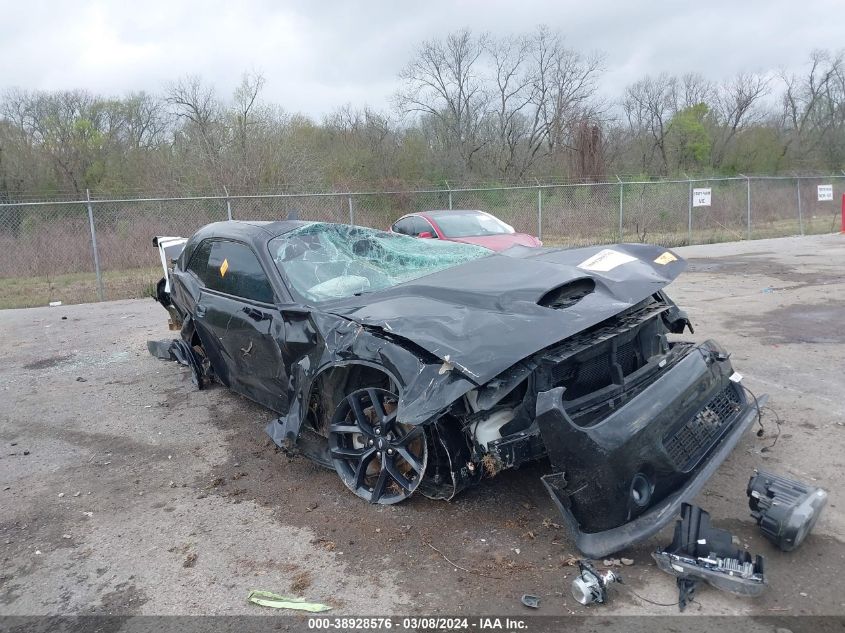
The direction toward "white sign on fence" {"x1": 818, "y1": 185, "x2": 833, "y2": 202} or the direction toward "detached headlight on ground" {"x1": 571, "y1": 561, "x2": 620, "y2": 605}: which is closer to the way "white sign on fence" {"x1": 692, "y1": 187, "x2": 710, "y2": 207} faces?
the detached headlight on ground

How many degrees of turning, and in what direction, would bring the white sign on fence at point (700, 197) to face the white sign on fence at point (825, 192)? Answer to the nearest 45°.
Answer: approximately 135° to its left

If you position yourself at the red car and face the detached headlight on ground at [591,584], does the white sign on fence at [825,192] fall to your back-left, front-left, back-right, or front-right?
back-left

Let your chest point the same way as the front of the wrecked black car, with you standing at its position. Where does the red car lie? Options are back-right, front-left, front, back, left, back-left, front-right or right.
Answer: back-left

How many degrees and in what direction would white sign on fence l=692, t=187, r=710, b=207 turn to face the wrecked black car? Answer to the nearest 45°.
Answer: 0° — it already faces it

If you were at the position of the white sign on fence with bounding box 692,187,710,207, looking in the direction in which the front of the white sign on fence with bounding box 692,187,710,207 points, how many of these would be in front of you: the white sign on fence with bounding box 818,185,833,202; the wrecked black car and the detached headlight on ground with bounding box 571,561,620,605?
2
